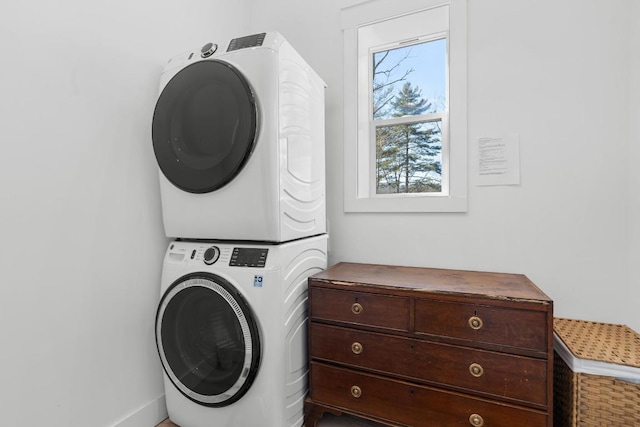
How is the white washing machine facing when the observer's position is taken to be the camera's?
facing the viewer and to the left of the viewer

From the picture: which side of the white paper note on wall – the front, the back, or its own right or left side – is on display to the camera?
front

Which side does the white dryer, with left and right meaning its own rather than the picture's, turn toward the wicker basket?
left

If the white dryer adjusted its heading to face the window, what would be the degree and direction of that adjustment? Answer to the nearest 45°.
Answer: approximately 135° to its left

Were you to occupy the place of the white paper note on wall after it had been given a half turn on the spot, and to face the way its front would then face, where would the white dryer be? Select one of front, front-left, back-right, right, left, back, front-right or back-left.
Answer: back-left
